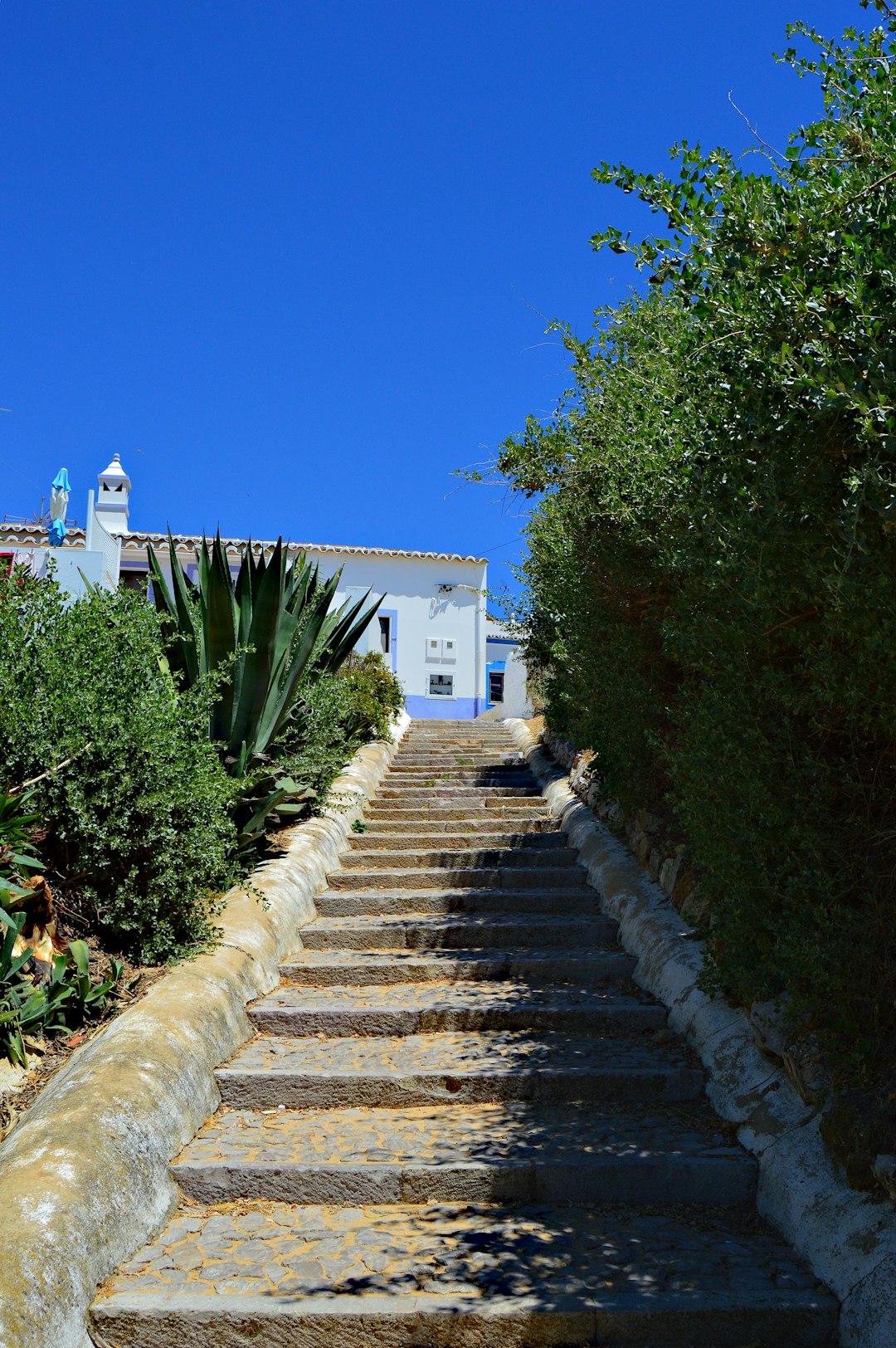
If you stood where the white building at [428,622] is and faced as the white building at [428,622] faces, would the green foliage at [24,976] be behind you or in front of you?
in front

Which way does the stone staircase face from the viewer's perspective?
toward the camera

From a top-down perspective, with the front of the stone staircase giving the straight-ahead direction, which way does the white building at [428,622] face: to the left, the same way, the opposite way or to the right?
the same way

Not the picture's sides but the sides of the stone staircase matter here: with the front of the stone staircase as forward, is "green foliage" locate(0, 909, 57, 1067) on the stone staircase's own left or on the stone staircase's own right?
on the stone staircase's own right

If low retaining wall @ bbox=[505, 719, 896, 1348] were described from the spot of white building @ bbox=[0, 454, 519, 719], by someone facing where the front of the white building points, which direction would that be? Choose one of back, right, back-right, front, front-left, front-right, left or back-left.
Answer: front

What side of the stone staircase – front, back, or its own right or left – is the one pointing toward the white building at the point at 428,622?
back

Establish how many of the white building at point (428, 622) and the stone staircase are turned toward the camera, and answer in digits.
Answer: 2

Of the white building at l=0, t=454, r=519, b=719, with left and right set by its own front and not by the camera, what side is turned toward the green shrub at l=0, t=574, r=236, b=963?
front

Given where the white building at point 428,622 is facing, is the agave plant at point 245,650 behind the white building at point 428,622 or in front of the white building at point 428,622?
in front

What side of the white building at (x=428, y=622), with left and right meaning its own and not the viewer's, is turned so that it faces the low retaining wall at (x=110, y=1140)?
front
